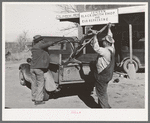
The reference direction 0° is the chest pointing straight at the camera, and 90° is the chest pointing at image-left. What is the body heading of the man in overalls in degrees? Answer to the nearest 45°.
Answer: approximately 90°
